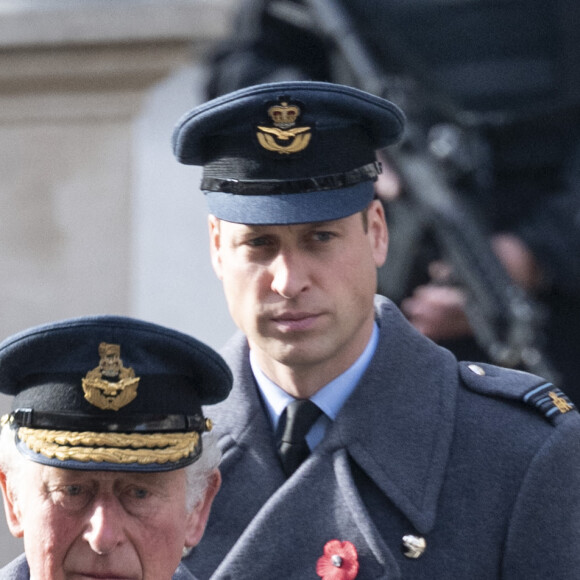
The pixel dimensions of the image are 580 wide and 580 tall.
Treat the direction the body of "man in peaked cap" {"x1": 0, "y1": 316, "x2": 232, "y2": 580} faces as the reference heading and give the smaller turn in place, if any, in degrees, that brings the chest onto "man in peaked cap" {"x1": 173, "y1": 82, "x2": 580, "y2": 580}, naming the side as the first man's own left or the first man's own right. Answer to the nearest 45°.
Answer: approximately 135° to the first man's own left

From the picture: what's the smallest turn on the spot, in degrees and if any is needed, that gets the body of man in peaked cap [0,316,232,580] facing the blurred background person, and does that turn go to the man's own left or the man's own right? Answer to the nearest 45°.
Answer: approximately 135° to the man's own left

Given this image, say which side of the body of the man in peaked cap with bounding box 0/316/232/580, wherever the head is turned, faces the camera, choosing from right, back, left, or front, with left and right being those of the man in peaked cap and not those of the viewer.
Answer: front

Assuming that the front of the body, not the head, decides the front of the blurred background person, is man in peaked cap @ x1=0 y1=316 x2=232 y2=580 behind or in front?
in front

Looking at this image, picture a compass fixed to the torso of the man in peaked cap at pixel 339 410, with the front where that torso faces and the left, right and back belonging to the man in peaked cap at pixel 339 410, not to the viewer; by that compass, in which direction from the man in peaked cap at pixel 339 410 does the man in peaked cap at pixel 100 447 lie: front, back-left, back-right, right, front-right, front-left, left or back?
front

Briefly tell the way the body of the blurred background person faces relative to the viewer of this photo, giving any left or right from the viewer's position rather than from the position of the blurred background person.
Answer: facing the viewer and to the left of the viewer

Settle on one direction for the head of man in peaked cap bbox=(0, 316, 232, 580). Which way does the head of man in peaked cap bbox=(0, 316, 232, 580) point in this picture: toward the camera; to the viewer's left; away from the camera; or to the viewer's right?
toward the camera
